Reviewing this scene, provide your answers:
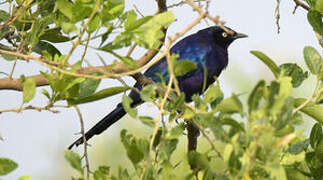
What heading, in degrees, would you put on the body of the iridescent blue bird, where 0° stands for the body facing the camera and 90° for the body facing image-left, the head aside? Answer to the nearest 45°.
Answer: approximately 270°

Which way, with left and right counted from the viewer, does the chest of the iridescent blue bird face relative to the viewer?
facing to the right of the viewer
